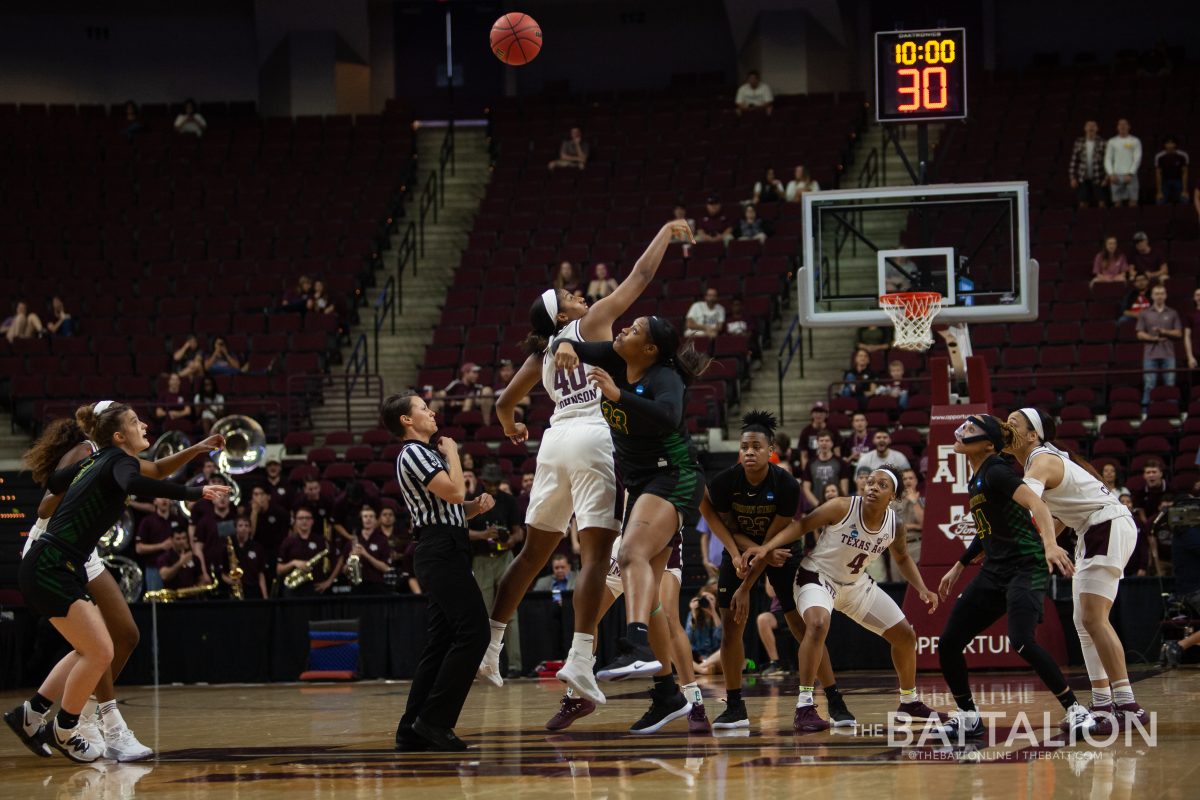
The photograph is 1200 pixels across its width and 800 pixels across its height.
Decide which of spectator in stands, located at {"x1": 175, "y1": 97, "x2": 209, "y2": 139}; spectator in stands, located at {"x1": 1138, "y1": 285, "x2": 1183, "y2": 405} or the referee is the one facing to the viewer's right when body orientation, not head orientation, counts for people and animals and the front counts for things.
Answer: the referee

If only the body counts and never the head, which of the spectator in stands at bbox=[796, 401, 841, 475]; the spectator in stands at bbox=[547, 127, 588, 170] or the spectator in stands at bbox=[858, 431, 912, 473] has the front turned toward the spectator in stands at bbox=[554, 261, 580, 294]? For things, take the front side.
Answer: the spectator in stands at bbox=[547, 127, 588, 170]

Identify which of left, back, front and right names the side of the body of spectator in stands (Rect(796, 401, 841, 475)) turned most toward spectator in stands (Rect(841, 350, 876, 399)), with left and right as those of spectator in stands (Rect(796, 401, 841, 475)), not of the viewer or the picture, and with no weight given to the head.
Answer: back

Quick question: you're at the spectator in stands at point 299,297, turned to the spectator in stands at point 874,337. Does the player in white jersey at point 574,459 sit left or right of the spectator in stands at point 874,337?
right

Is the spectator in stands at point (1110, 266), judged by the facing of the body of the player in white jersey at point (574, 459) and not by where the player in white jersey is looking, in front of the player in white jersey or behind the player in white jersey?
in front

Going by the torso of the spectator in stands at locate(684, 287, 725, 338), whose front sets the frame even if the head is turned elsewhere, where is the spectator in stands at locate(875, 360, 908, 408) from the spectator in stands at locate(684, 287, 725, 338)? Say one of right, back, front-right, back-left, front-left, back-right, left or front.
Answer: front-left

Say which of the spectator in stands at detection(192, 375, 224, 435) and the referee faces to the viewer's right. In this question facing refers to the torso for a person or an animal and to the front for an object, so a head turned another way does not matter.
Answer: the referee
